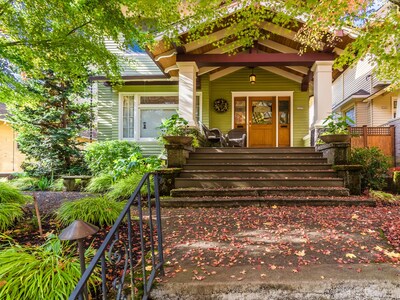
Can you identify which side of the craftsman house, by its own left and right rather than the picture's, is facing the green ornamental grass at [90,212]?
front

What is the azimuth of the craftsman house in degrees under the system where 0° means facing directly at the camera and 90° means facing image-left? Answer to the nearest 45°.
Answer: approximately 0°

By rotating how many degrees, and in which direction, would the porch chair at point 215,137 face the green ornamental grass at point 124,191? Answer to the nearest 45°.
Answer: approximately 90° to its right

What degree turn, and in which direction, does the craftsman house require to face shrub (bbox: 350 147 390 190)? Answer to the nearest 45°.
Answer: approximately 45° to its left

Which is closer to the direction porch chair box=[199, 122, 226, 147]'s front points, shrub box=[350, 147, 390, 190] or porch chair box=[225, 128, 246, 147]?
the shrub

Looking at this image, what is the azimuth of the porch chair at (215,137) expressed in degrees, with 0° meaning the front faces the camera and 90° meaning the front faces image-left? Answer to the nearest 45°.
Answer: approximately 315°

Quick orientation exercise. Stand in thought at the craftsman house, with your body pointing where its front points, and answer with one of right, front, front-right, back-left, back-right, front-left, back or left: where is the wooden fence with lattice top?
left
